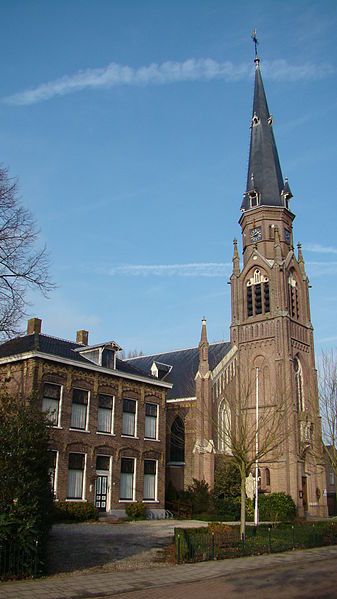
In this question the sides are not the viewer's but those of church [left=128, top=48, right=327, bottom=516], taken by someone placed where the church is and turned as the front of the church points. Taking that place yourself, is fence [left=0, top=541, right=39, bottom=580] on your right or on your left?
on your right

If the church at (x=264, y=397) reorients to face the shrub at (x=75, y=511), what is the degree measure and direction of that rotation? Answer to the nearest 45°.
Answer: approximately 90° to its right

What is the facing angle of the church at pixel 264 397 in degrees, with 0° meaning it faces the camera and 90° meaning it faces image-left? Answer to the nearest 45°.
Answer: approximately 315°

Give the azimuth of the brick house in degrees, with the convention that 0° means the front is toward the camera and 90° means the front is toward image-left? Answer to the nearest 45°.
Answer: approximately 315°

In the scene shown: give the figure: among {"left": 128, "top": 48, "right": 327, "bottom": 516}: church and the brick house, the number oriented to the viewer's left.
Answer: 0

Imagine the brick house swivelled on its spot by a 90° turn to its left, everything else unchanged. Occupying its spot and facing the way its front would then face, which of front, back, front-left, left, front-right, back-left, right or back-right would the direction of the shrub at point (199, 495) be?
front

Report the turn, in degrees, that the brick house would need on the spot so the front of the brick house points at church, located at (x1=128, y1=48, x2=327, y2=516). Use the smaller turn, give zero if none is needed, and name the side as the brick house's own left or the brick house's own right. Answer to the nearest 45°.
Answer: approximately 90° to the brick house's own left

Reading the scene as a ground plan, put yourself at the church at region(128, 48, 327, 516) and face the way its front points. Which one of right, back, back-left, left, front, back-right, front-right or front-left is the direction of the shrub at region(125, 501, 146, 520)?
right

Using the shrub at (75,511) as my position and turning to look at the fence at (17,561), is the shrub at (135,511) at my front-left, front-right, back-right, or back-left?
back-left

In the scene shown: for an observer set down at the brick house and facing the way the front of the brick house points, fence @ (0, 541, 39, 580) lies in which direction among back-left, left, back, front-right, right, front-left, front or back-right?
front-right

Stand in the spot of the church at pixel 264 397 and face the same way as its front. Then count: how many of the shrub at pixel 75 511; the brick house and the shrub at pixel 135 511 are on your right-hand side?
3

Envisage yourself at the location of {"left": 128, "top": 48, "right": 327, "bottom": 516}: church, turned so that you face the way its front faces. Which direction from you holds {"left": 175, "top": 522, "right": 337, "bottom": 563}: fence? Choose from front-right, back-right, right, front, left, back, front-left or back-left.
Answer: front-right

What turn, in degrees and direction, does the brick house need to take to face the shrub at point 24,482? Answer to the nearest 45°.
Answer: approximately 45° to its right
